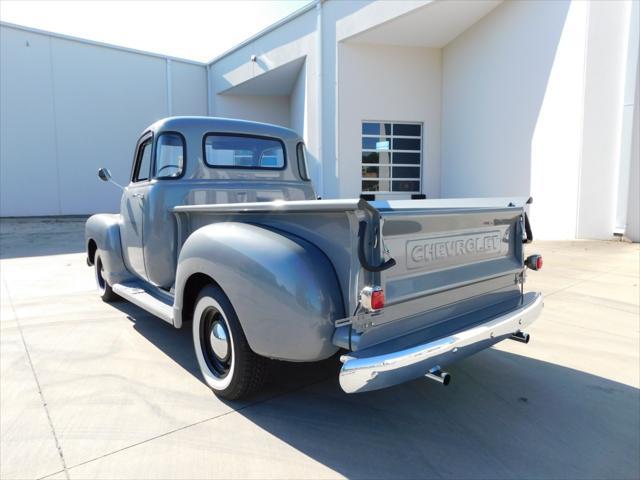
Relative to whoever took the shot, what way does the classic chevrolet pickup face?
facing away from the viewer and to the left of the viewer
